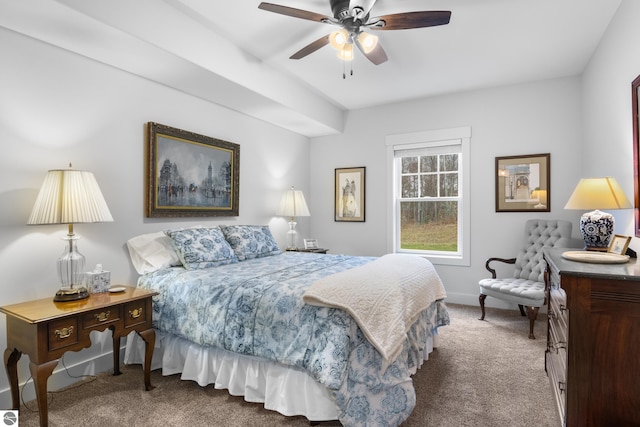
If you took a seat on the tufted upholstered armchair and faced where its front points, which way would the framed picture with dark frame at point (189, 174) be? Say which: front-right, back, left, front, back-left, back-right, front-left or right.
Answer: front

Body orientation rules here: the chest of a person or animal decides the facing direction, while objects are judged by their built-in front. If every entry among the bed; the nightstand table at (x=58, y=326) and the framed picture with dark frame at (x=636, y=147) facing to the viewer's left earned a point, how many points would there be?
1

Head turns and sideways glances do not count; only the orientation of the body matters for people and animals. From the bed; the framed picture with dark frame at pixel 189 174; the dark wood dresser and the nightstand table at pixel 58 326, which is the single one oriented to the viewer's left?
the dark wood dresser

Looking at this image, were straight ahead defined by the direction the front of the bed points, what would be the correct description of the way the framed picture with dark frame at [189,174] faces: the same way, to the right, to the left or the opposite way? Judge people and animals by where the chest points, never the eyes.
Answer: the same way

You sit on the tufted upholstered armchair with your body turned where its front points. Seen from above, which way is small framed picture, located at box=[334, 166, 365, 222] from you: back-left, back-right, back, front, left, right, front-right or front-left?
front-right

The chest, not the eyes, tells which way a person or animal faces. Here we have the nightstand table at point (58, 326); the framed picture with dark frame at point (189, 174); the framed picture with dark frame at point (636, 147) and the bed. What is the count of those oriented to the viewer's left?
1

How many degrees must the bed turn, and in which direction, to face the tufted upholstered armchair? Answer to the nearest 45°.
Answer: approximately 90° to its left

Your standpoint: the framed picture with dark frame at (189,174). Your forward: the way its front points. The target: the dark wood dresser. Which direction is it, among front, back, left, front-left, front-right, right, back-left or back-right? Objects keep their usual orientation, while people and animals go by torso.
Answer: front

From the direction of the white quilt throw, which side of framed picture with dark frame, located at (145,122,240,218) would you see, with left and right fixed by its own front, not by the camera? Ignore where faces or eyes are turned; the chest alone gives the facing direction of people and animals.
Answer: front

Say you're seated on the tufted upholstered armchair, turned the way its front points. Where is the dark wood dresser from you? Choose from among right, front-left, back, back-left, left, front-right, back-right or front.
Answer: front-left

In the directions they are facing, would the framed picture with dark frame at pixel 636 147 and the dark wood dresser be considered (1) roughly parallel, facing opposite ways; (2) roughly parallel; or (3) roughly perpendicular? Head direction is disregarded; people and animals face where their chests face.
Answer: roughly parallel

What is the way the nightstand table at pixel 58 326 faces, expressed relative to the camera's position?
facing the viewer and to the right of the viewer

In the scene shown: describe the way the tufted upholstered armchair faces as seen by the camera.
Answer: facing the viewer and to the left of the viewer

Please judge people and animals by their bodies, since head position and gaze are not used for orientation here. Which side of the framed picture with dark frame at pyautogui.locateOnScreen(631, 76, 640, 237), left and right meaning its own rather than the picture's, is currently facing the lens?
left

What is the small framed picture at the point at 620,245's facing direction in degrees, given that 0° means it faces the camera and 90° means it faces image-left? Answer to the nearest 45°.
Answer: approximately 45°

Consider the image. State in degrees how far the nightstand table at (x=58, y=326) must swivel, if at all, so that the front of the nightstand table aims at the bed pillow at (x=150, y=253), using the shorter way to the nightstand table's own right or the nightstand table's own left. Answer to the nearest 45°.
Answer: approximately 90° to the nightstand table's own left

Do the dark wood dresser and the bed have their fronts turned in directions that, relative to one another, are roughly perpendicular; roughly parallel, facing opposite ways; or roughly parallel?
roughly parallel, facing opposite ways

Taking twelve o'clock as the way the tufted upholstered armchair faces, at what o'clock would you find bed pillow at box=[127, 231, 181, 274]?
The bed pillow is roughly at 12 o'clock from the tufted upholstered armchair.

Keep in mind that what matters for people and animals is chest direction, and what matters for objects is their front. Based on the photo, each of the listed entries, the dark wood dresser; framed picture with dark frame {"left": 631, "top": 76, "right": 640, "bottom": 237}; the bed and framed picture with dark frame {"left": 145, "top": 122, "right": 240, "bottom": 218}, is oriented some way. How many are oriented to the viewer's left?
2
